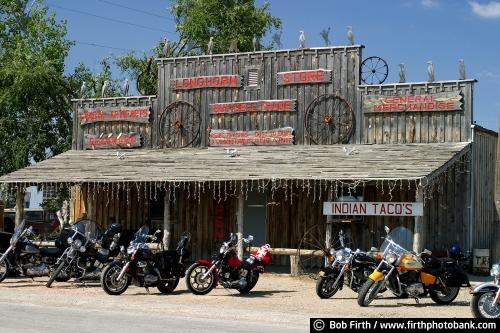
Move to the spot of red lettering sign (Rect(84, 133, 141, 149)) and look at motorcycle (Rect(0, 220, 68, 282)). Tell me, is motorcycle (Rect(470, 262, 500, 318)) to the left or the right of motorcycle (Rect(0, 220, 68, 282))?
left

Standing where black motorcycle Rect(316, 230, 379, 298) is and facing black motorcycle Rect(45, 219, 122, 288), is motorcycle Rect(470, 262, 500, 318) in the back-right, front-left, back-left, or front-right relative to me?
back-left

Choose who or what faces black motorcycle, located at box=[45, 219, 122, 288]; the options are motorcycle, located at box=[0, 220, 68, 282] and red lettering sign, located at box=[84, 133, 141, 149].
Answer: the red lettering sign

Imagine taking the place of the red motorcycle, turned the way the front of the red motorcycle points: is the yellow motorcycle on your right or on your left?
on your left

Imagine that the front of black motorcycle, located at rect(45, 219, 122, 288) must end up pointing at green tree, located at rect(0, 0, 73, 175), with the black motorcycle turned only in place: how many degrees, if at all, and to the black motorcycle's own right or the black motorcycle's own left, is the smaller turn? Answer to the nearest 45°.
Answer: approximately 135° to the black motorcycle's own right

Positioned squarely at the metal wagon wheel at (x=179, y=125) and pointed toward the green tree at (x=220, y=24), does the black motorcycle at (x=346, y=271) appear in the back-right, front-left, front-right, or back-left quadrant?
back-right

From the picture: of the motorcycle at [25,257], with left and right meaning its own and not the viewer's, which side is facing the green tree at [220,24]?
back

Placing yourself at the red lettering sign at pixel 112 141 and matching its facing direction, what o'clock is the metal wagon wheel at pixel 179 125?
The metal wagon wheel is roughly at 10 o'clock from the red lettering sign.

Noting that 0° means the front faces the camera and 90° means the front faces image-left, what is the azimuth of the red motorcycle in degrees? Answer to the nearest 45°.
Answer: approximately 45°

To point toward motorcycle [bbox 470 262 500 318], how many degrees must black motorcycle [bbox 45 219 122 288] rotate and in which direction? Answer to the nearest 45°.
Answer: approximately 90° to its left

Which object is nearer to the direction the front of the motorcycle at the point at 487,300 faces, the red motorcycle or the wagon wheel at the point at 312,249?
the red motorcycle
